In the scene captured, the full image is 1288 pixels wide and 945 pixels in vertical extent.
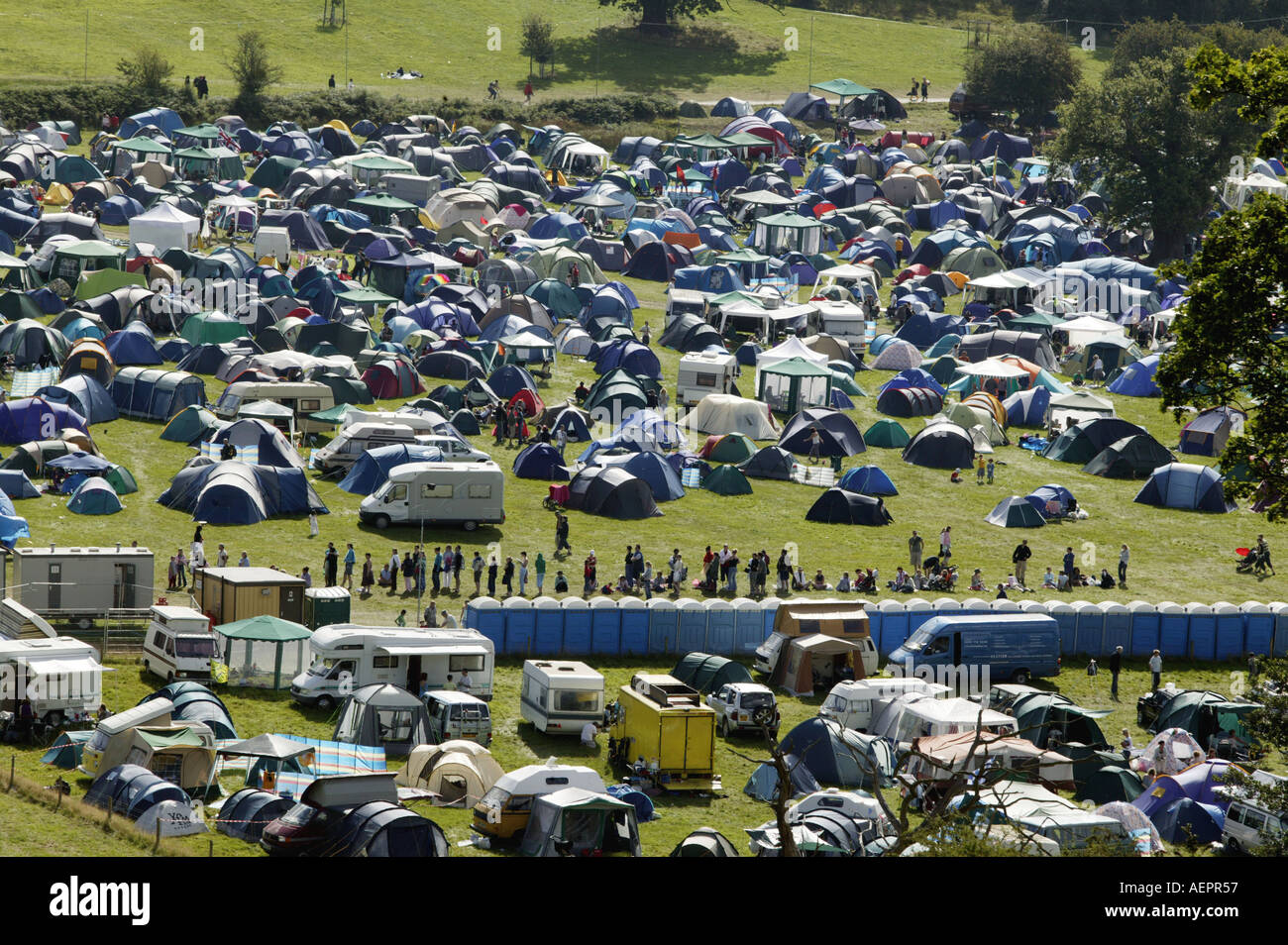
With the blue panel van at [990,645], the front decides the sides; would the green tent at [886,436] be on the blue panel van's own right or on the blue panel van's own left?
on the blue panel van's own right

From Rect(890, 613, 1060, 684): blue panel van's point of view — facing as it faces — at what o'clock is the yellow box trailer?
The yellow box trailer is roughly at 10 o'clock from the blue panel van.

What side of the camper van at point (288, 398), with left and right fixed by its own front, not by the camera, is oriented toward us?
left

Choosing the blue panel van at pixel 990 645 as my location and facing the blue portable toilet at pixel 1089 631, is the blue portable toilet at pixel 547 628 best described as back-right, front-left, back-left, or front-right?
back-left

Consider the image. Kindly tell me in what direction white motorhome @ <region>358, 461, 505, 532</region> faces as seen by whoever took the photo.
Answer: facing to the left of the viewer

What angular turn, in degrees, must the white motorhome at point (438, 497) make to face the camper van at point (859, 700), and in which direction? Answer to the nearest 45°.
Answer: approximately 135° to its left

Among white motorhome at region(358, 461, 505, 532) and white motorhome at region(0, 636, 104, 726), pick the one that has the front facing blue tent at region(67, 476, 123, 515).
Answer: white motorhome at region(358, 461, 505, 532)

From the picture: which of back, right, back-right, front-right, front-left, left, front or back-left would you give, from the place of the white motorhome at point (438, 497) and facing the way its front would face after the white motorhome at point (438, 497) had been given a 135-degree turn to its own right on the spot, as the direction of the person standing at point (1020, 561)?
front-right

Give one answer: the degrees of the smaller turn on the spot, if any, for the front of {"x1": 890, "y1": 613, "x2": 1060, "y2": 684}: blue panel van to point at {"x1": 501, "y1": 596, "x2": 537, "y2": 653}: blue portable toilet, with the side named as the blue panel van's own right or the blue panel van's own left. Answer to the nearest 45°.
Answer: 0° — it already faces it

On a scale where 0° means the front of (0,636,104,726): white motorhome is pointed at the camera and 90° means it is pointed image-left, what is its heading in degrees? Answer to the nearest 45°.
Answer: approximately 90°
